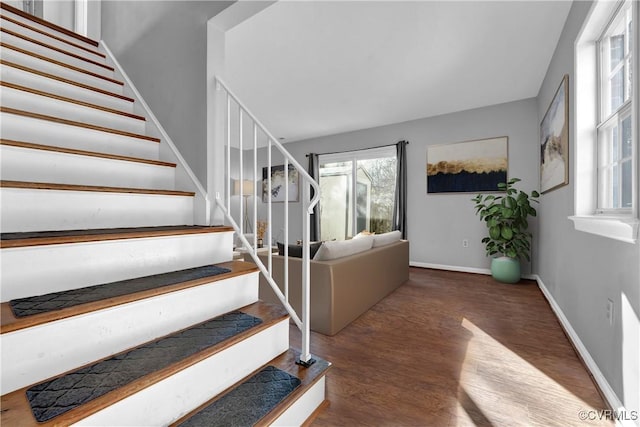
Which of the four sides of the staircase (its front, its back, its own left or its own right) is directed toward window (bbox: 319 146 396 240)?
left

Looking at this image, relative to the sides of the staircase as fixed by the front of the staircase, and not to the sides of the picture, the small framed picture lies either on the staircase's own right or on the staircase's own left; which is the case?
on the staircase's own left

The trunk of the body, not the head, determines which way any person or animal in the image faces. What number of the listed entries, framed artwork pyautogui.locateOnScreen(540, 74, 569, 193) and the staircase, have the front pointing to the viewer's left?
1

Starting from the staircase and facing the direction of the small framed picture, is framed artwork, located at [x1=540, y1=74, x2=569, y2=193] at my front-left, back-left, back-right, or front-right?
front-right

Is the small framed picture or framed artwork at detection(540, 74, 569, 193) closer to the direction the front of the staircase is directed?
the framed artwork

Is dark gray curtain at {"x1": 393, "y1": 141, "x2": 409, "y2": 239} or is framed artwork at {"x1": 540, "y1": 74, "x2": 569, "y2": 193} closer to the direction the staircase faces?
the framed artwork

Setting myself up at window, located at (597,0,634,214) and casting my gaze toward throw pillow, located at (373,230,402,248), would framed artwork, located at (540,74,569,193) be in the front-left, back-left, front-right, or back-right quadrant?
front-right

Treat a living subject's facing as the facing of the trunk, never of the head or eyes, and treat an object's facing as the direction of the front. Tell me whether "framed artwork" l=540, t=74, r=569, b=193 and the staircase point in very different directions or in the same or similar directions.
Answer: very different directions

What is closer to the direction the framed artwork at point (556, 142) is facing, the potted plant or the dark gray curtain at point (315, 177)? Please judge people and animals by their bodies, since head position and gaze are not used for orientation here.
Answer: the dark gray curtain

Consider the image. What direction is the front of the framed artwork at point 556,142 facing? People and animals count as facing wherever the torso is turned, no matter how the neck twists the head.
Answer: to the viewer's left

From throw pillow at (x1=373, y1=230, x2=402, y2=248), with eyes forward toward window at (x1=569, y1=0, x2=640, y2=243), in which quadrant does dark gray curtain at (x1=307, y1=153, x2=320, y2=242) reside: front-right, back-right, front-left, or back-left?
back-left

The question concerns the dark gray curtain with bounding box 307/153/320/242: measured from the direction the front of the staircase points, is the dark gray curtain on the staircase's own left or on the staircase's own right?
on the staircase's own left

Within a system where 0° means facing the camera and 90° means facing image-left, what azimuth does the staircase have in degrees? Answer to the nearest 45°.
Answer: approximately 315°
